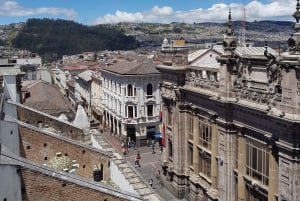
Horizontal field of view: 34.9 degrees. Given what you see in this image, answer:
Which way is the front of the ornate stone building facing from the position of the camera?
facing the viewer and to the left of the viewer

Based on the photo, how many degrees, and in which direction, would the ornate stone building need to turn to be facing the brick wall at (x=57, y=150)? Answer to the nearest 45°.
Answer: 0° — it already faces it
